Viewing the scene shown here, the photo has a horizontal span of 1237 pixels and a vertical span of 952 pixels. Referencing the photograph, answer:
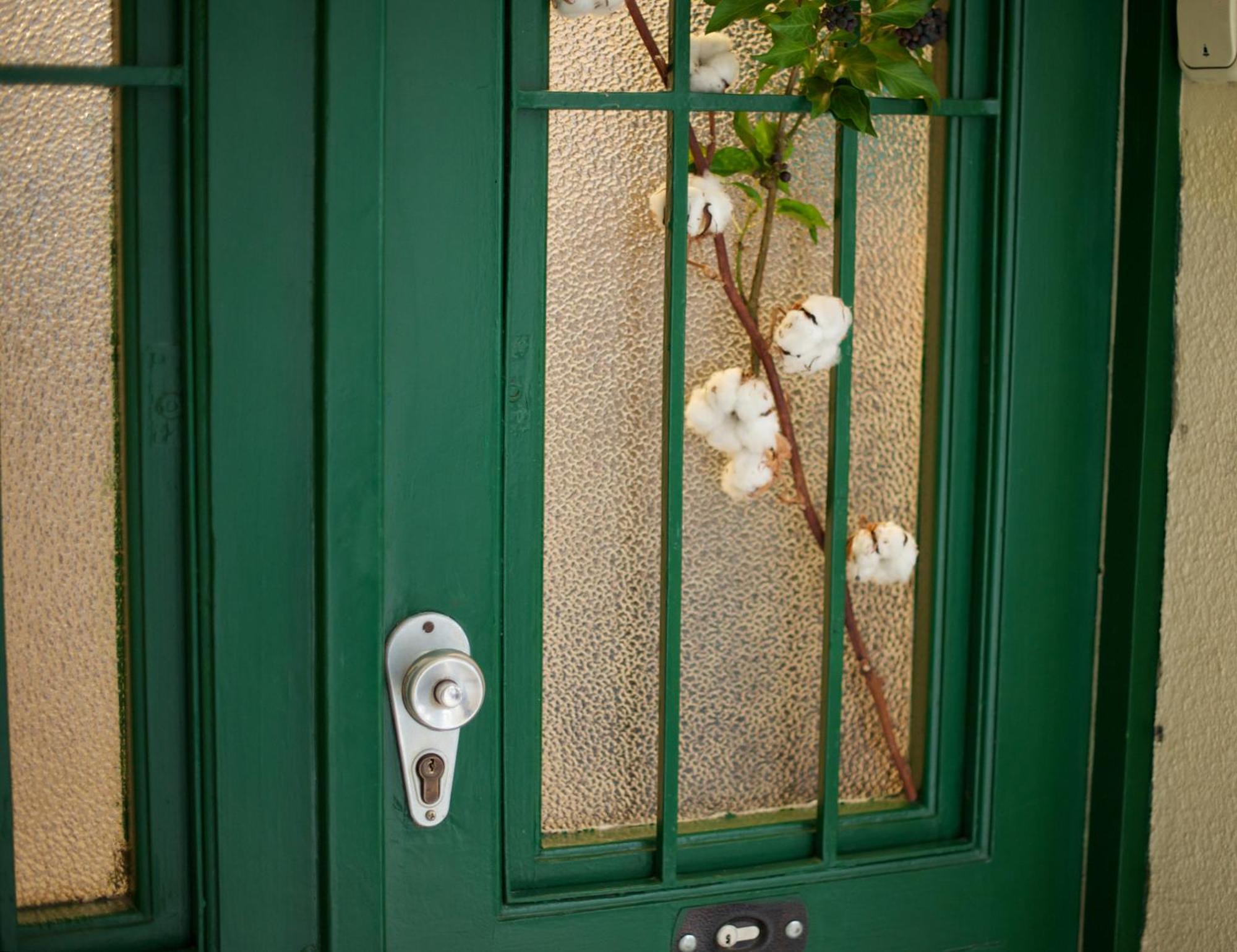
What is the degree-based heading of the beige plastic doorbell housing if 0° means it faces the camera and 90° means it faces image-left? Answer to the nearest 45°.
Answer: approximately 0°

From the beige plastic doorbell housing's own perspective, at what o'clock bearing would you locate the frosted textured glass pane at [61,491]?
The frosted textured glass pane is roughly at 2 o'clock from the beige plastic doorbell housing.

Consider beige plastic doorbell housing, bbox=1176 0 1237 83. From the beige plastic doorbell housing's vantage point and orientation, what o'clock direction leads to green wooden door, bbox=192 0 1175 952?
The green wooden door is roughly at 2 o'clock from the beige plastic doorbell housing.

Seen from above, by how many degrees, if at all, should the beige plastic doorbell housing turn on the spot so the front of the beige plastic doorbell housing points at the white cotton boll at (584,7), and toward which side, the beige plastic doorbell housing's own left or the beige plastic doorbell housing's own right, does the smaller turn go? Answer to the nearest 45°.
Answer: approximately 45° to the beige plastic doorbell housing's own right
